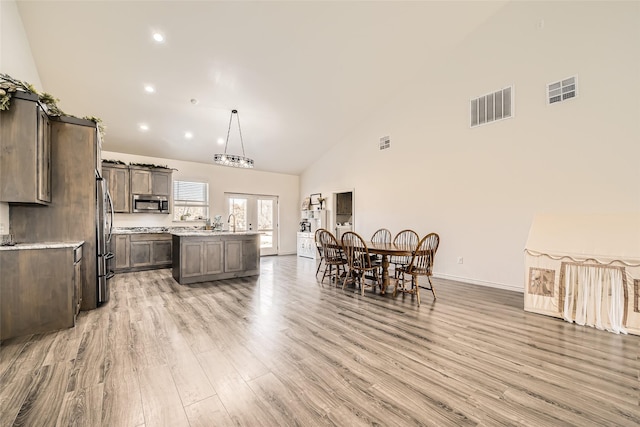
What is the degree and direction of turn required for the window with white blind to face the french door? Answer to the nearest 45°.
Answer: approximately 90° to its left

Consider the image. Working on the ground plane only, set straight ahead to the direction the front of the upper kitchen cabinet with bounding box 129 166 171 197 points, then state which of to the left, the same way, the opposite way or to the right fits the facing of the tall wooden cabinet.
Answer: to the left

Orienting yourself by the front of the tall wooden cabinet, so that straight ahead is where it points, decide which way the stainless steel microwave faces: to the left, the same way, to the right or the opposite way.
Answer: to the right

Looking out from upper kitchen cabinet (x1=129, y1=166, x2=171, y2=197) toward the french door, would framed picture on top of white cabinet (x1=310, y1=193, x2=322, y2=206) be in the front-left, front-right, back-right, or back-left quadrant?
front-right

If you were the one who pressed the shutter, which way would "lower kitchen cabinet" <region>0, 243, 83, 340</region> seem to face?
facing to the right of the viewer

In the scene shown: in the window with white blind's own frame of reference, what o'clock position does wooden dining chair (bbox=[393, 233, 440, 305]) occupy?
The wooden dining chair is roughly at 11 o'clock from the window with white blind.

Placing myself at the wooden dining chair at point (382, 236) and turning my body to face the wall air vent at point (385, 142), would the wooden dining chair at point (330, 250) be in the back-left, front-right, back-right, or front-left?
back-left

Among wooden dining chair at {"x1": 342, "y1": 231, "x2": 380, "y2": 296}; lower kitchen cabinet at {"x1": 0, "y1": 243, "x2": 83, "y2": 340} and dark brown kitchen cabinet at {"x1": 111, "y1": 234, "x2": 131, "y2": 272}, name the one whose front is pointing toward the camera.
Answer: the dark brown kitchen cabinet

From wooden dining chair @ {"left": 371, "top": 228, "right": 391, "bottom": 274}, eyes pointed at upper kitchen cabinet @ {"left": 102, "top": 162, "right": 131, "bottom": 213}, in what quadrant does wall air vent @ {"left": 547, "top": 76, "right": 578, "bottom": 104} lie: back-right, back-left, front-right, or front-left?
back-left

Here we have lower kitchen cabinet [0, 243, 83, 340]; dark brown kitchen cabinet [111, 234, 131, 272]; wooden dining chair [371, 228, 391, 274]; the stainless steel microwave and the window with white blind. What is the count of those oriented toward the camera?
4

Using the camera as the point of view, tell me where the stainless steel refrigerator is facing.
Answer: facing to the right of the viewer

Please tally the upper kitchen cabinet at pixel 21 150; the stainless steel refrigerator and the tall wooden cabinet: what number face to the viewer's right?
3

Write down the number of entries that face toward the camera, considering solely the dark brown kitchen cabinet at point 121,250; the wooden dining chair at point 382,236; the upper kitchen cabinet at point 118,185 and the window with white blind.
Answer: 4

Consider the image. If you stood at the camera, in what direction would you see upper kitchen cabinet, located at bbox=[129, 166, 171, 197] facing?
facing the viewer

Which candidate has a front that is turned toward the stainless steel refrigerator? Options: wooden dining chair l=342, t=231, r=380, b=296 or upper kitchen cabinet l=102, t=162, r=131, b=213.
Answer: the upper kitchen cabinet

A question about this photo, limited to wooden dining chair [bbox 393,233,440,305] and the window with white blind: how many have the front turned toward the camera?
1

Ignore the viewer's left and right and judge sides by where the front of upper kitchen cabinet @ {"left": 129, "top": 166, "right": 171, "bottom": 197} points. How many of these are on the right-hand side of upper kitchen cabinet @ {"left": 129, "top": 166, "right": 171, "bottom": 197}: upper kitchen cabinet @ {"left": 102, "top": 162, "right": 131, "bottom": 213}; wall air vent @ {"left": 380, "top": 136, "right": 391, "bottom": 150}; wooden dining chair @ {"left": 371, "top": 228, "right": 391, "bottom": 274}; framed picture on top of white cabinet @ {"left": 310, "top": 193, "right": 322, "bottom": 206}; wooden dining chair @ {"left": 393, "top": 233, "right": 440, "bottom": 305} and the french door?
1

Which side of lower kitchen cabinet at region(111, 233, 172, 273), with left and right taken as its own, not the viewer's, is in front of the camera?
front

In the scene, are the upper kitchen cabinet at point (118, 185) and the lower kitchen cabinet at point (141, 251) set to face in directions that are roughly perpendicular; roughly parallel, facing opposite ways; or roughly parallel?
roughly parallel

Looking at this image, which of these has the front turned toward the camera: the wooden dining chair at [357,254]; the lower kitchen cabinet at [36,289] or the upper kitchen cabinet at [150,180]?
the upper kitchen cabinet

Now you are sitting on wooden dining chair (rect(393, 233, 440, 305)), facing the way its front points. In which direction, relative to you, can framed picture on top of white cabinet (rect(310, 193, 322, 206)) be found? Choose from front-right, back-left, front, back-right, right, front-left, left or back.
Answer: front

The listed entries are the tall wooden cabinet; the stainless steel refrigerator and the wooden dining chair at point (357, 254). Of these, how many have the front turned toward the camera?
0

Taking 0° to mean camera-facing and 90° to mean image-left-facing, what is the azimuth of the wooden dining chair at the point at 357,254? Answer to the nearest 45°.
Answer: approximately 225°
